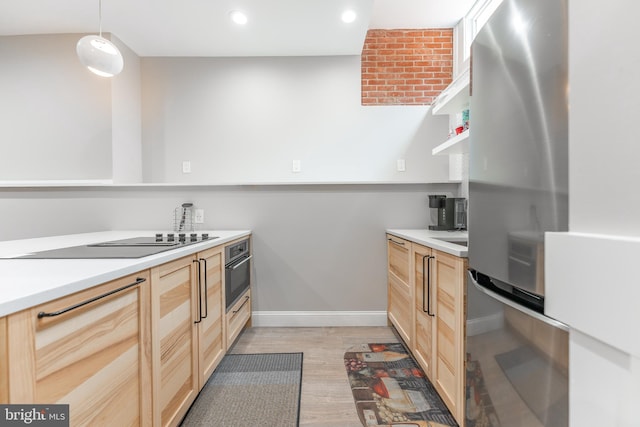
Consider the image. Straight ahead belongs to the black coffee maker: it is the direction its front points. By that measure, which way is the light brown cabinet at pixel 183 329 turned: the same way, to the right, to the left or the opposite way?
the opposite way

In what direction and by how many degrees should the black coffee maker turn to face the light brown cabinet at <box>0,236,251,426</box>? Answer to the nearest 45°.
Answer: approximately 45° to its left

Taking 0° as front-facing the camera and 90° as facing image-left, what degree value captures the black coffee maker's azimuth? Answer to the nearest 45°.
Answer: approximately 90°

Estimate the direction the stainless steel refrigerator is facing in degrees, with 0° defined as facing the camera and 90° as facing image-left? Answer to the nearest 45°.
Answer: approximately 45°

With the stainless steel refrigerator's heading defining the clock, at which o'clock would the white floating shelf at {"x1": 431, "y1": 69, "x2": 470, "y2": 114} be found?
The white floating shelf is roughly at 4 o'clock from the stainless steel refrigerator.

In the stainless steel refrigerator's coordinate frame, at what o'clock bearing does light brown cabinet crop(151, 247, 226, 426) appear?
The light brown cabinet is roughly at 1 o'clock from the stainless steel refrigerator.

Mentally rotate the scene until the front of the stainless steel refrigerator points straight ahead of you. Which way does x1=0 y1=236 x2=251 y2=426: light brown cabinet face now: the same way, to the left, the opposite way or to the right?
the opposite way

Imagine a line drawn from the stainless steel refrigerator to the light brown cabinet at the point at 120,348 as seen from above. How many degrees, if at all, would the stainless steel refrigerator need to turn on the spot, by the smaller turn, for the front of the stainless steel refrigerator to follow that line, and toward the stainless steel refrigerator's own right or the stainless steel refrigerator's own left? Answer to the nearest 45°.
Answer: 0° — it already faces it

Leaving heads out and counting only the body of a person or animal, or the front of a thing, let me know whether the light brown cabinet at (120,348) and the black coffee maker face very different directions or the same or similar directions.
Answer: very different directions
